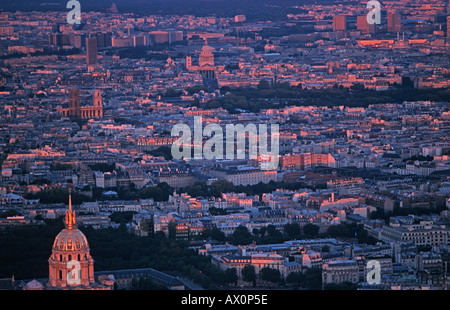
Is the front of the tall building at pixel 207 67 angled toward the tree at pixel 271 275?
yes

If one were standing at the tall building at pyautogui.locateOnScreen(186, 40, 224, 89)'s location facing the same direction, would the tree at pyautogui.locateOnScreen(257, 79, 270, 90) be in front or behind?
in front

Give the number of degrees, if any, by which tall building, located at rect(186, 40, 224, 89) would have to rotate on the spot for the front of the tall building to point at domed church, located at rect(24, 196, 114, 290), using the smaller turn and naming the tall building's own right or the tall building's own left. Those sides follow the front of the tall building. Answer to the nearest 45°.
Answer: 0° — it already faces it

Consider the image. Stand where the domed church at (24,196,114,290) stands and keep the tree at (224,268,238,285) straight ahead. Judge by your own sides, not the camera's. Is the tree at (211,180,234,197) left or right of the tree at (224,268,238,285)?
left

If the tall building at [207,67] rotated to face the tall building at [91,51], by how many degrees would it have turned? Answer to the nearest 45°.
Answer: approximately 135° to its right

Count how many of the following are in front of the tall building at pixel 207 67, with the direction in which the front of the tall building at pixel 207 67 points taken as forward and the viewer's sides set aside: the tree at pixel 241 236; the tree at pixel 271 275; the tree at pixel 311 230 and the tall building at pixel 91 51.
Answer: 3

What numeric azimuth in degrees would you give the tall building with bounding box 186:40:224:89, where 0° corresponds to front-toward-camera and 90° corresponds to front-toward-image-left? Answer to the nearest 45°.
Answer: approximately 0°

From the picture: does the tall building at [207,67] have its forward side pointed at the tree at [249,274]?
yes

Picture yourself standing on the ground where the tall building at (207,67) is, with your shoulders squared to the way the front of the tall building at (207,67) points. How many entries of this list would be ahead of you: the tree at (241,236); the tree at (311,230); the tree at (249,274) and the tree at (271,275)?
4

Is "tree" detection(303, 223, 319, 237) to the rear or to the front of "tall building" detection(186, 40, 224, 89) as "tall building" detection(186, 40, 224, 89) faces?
to the front

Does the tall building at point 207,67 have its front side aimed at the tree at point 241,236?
yes

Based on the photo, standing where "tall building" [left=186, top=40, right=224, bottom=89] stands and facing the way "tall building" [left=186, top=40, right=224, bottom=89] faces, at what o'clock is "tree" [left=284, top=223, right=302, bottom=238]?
The tree is roughly at 12 o'clock from the tall building.
